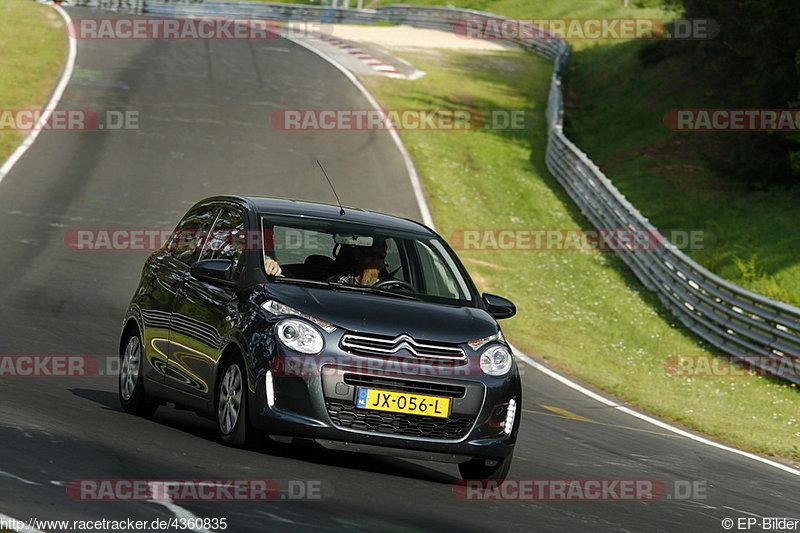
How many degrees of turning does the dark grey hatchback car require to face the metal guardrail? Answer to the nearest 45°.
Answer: approximately 90° to its left

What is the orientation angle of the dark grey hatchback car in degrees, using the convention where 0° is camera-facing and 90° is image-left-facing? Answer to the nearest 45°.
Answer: approximately 315°

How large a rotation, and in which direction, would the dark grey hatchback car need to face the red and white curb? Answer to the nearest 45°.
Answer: approximately 135° to its left
